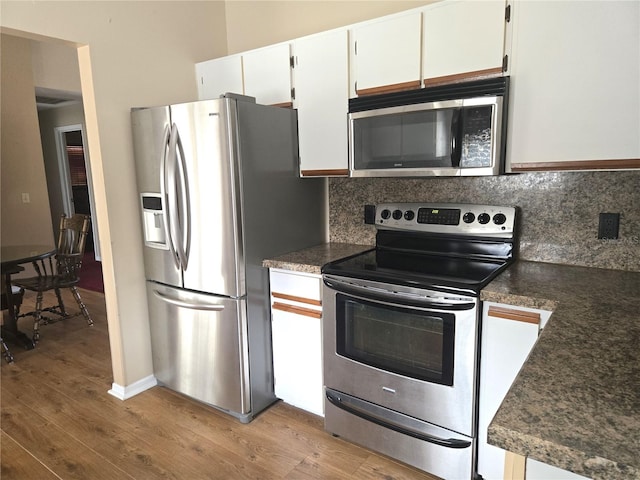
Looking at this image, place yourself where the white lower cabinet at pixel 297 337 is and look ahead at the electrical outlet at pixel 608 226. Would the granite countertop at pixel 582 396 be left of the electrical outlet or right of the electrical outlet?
right

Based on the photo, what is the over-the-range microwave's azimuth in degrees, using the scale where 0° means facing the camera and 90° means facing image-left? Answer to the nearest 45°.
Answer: approximately 45°

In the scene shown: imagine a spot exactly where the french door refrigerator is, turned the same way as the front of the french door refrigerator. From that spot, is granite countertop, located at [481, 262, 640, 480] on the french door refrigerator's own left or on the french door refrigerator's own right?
on the french door refrigerator's own left

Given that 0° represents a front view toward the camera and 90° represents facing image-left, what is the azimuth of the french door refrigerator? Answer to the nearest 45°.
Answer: approximately 45°

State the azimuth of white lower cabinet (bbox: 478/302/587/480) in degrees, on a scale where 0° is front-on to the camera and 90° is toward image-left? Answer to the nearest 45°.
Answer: approximately 45°

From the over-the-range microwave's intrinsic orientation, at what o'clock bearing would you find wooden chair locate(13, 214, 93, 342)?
The wooden chair is roughly at 2 o'clock from the over-the-range microwave.

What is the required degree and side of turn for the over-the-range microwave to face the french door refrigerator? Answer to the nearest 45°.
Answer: approximately 45° to its right
